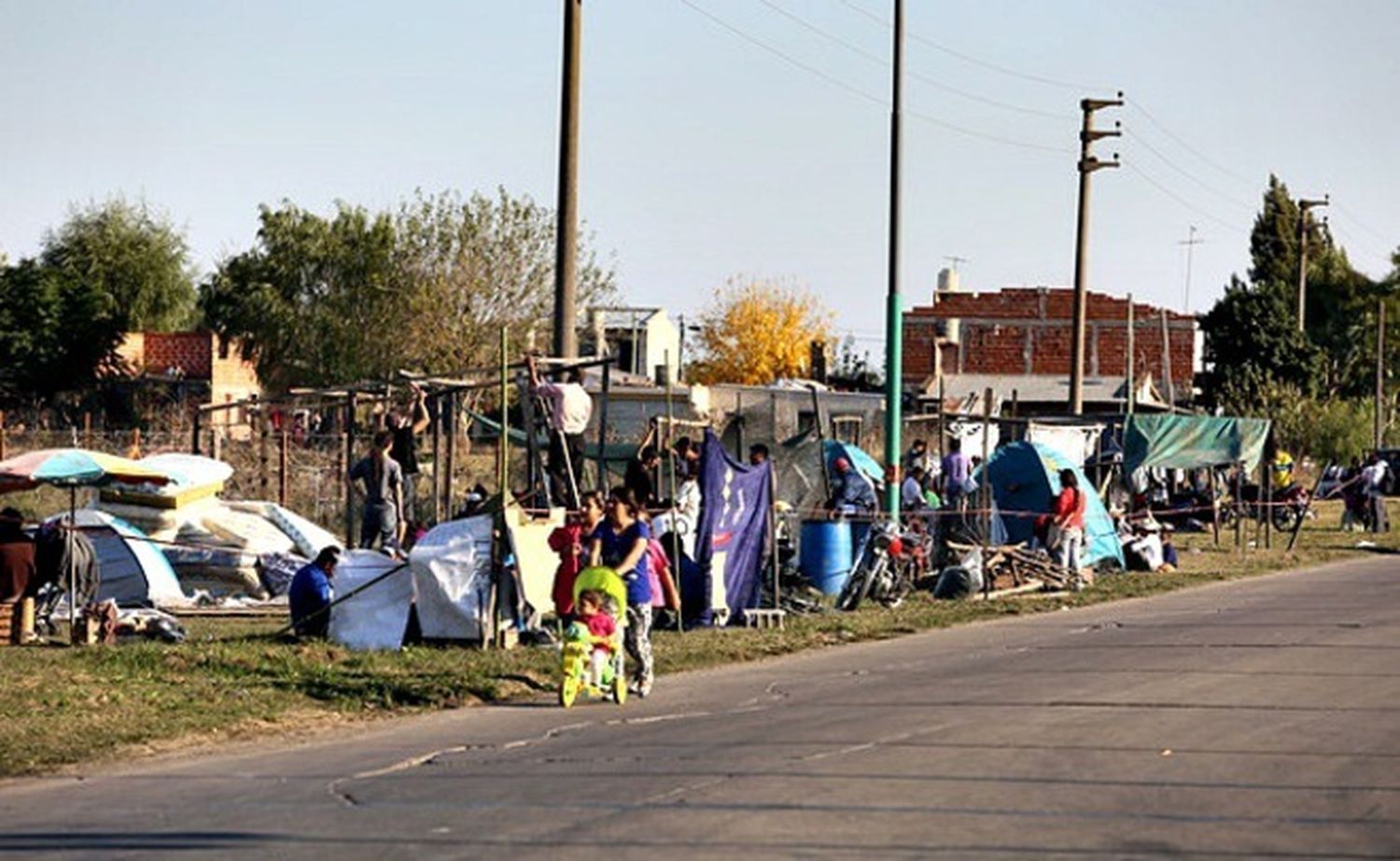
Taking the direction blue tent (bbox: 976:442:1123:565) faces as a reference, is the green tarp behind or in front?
behind

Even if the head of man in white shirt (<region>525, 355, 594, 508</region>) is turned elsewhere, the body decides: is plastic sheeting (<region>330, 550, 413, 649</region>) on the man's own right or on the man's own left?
on the man's own left

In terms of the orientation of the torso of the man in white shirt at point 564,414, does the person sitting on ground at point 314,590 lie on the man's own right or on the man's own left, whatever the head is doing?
on the man's own left

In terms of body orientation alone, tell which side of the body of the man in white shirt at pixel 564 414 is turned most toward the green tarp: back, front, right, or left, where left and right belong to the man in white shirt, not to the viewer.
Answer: right

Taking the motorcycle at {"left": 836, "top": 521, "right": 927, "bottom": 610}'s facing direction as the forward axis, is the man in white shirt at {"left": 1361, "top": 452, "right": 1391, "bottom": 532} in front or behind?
behind

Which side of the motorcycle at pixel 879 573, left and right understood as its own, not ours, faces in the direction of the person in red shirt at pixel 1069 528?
back

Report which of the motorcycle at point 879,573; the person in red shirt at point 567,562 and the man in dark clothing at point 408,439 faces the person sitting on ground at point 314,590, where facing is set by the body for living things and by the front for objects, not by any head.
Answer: the motorcycle
